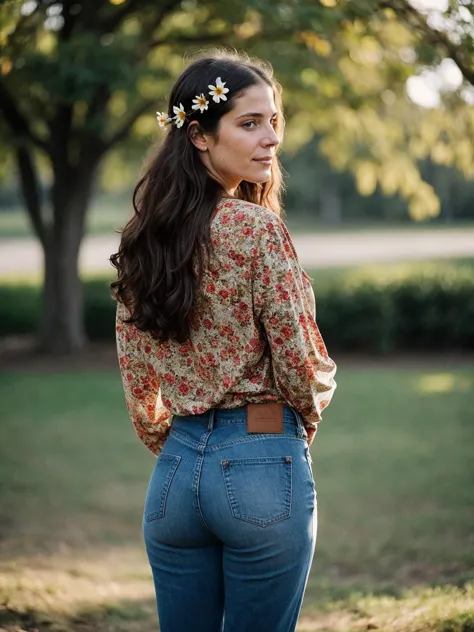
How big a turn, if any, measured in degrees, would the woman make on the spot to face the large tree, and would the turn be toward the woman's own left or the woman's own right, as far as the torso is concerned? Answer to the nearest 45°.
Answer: approximately 45° to the woman's own left

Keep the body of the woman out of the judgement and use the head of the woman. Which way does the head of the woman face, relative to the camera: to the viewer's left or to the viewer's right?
to the viewer's right

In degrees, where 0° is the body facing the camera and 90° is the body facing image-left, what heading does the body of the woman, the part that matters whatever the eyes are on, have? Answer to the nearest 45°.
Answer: approximately 225°
